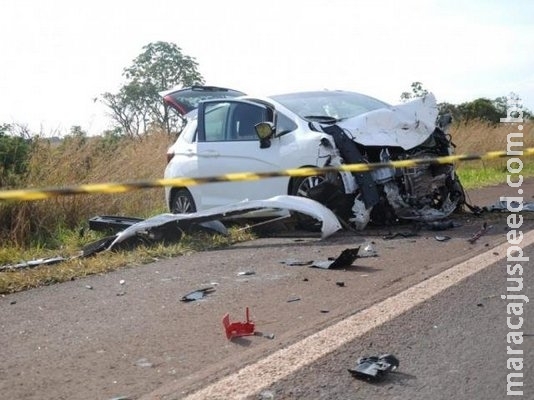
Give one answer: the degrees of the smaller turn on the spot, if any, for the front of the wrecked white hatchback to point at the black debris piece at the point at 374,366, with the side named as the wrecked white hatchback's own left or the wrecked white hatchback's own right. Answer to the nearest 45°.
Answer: approximately 45° to the wrecked white hatchback's own right

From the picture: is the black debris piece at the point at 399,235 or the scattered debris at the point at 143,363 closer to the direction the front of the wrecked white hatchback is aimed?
the black debris piece

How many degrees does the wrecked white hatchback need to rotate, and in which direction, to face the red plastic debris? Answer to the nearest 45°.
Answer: approximately 45° to its right

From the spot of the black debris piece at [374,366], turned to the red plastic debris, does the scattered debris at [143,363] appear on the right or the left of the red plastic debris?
left

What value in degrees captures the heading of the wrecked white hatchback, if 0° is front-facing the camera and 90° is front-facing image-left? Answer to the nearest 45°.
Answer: approximately 315°
